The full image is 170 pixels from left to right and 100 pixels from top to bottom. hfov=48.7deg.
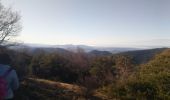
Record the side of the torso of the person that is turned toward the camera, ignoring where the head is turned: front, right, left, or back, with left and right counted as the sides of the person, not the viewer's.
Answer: back
